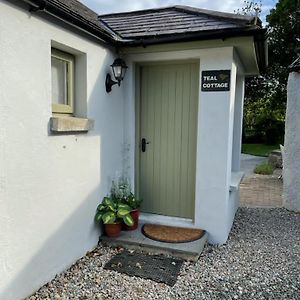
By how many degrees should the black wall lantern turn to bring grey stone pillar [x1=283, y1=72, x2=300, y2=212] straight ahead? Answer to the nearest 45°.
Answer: approximately 45° to its left

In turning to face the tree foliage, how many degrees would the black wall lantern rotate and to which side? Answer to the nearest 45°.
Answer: approximately 90° to its left

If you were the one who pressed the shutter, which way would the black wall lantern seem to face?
facing the viewer and to the right of the viewer
